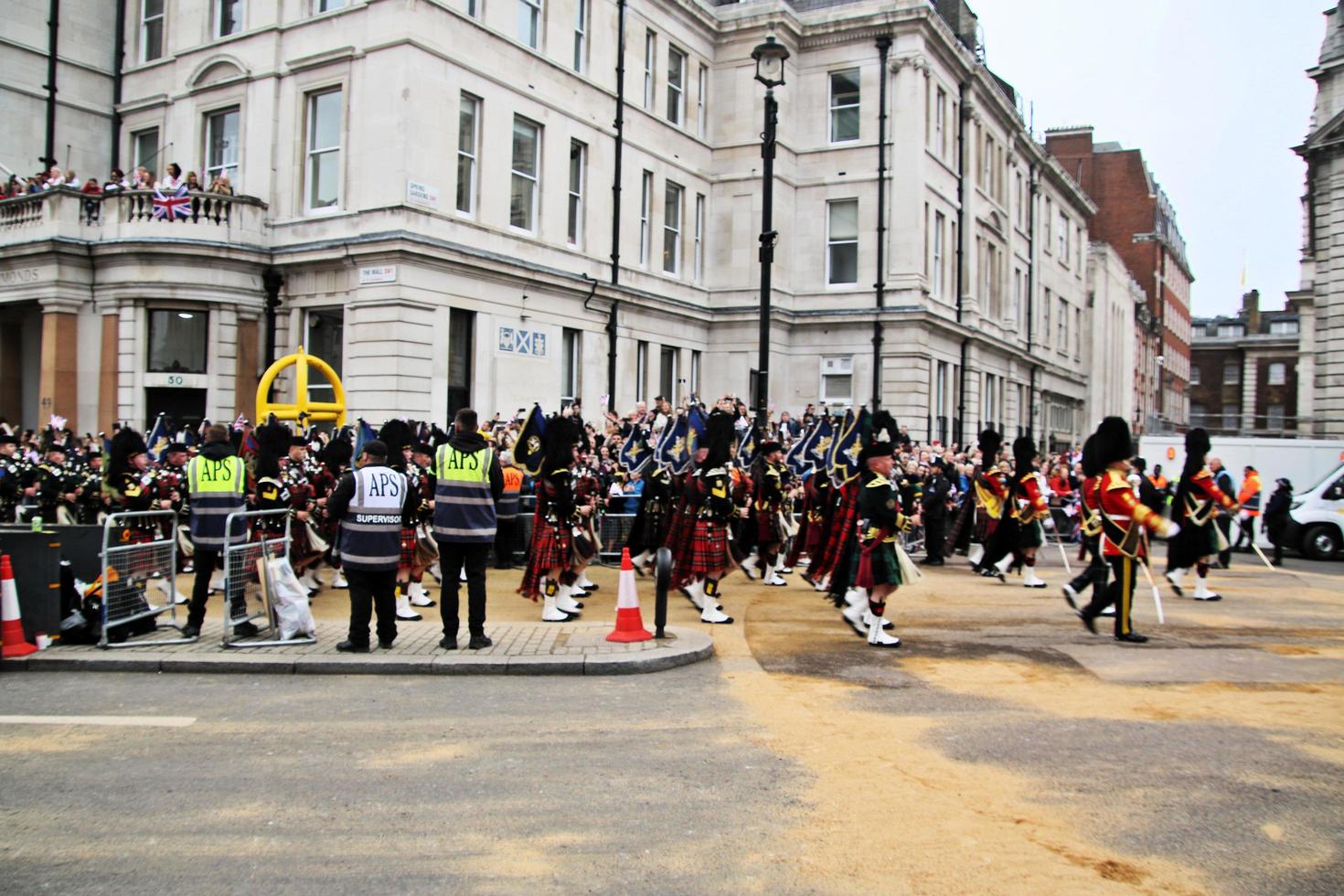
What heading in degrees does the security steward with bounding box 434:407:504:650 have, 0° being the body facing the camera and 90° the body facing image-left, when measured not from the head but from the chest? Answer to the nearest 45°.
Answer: approximately 180°

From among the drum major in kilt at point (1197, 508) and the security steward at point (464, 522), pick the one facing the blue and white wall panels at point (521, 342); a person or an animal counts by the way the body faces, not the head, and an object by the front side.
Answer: the security steward

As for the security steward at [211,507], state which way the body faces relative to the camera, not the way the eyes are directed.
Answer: away from the camera

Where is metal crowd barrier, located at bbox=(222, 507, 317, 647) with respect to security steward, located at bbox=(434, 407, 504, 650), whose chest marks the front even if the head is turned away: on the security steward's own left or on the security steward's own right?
on the security steward's own left

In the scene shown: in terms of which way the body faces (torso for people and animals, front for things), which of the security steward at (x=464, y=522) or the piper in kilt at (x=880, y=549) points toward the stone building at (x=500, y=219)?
the security steward

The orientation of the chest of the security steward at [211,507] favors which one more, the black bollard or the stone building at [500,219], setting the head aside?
the stone building

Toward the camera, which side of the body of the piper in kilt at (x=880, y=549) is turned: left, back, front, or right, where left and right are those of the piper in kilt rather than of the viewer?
right

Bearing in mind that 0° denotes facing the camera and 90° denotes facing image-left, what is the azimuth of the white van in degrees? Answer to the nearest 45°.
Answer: approximately 90°

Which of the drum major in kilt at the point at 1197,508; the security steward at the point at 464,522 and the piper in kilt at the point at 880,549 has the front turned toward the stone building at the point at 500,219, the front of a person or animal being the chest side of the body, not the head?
the security steward

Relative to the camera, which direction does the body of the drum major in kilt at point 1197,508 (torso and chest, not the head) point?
to the viewer's right

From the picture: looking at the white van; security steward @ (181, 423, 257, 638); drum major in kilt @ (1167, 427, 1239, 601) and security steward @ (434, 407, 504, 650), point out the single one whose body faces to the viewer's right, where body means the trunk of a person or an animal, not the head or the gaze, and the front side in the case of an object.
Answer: the drum major in kilt

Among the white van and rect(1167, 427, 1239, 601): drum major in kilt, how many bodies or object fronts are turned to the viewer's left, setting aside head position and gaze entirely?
1
